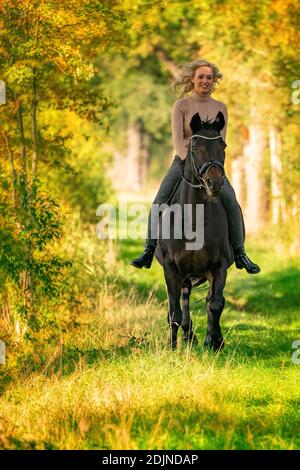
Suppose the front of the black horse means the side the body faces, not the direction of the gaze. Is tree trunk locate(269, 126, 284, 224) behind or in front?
behind

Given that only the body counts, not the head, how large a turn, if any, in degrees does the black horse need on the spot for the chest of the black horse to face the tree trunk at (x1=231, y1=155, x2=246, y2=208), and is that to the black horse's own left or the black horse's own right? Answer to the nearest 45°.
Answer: approximately 180°

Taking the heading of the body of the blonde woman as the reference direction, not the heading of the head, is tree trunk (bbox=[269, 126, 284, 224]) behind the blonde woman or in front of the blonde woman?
behind

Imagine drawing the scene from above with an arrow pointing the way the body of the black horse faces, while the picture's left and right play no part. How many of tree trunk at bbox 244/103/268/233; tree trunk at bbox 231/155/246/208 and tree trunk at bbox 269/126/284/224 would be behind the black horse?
3

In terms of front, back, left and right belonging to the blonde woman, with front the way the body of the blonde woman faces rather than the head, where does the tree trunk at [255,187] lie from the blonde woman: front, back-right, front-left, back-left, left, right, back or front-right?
back

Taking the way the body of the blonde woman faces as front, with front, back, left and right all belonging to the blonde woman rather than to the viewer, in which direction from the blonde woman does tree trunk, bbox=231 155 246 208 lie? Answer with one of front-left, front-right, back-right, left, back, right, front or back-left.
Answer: back

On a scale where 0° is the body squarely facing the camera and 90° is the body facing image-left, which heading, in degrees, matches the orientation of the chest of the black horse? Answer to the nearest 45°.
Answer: approximately 0°

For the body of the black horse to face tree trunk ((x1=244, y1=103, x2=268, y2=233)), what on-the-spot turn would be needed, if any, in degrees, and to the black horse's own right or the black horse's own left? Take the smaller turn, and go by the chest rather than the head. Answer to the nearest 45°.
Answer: approximately 180°
